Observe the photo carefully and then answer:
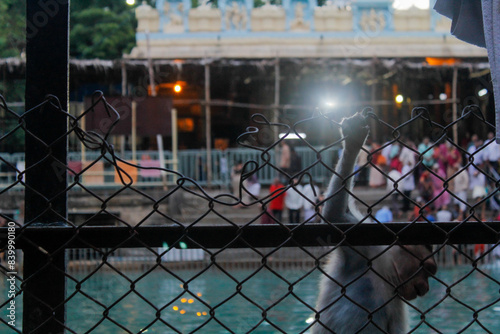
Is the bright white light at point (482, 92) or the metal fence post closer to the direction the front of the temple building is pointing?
the metal fence post

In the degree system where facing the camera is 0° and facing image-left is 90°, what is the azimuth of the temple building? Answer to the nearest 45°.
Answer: approximately 0°

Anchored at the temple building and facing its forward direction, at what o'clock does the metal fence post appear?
The metal fence post is roughly at 12 o'clock from the temple building.

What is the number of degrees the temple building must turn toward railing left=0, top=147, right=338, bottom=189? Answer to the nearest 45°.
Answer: approximately 45° to its right

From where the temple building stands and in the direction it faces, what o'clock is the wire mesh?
The wire mesh is roughly at 12 o'clock from the temple building.
